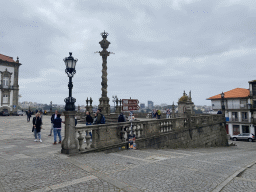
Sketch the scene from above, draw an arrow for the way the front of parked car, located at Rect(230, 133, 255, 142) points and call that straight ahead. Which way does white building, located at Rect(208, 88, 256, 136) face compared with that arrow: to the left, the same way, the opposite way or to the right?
to the left

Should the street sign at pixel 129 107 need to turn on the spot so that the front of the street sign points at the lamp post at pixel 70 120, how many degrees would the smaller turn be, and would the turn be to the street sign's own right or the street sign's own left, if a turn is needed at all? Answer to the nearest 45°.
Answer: approximately 45° to the street sign's own right

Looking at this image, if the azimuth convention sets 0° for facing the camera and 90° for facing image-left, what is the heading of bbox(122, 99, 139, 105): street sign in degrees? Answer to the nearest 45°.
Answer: approximately 0°

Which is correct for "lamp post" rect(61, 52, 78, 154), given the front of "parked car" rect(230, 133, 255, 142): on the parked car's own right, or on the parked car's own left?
on the parked car's own left

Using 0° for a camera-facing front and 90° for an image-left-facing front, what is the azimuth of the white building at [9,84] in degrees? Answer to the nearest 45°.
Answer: approximately 315°

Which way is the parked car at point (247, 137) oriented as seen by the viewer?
to the viewer's left

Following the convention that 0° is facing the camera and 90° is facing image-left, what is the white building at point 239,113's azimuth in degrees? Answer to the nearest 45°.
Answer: approximately 0°
